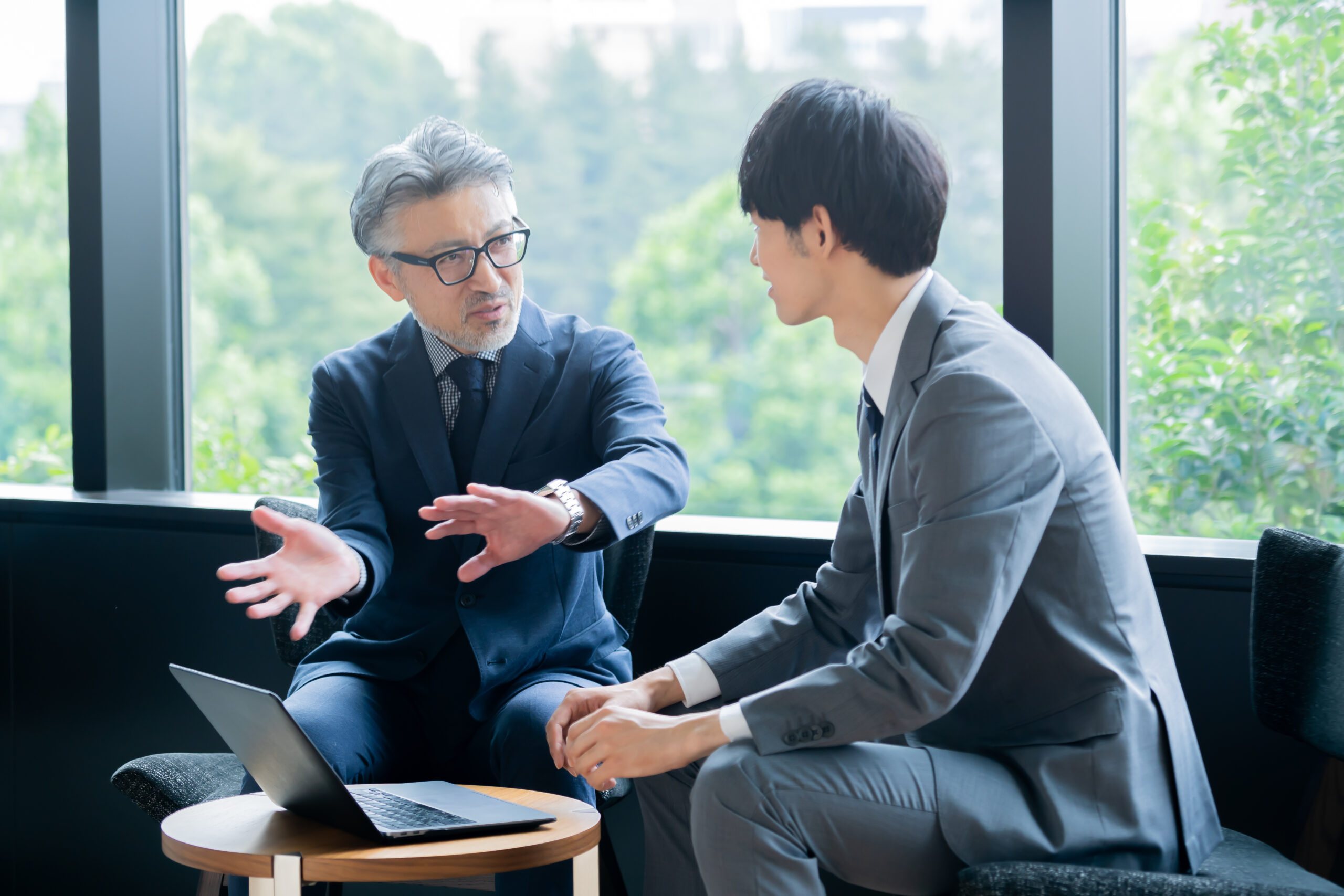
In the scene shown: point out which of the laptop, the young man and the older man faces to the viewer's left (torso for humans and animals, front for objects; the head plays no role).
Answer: the young man

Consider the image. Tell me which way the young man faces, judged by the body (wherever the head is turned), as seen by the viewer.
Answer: to the viewer's left

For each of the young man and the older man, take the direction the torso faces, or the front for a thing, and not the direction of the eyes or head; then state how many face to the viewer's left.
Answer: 1

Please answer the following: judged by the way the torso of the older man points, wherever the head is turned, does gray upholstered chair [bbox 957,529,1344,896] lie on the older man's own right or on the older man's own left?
on the older man's own left

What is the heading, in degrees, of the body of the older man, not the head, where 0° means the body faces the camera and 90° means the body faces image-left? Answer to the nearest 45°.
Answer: approximately 0°

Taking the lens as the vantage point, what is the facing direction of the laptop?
facing away from the viewer and to the right of the viewer

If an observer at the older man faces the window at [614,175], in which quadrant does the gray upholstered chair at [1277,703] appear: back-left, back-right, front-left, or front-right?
back-right

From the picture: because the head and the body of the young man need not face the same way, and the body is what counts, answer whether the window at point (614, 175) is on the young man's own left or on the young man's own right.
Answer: on the young man's own right

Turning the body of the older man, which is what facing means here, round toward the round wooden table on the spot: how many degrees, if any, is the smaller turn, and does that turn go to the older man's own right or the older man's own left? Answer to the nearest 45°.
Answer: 0° — they already face it

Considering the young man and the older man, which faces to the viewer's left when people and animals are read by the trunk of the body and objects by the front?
the young man

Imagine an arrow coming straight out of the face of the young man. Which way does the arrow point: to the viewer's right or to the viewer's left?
to the viewer's left

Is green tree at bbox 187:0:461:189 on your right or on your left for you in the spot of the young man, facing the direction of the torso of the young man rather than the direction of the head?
on your right
